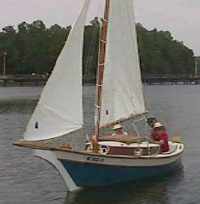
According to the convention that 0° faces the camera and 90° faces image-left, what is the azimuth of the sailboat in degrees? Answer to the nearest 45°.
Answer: approximately 45°

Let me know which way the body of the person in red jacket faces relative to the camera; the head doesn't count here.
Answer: to the viewer's left

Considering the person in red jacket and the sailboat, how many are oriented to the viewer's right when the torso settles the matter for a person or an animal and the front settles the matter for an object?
0
